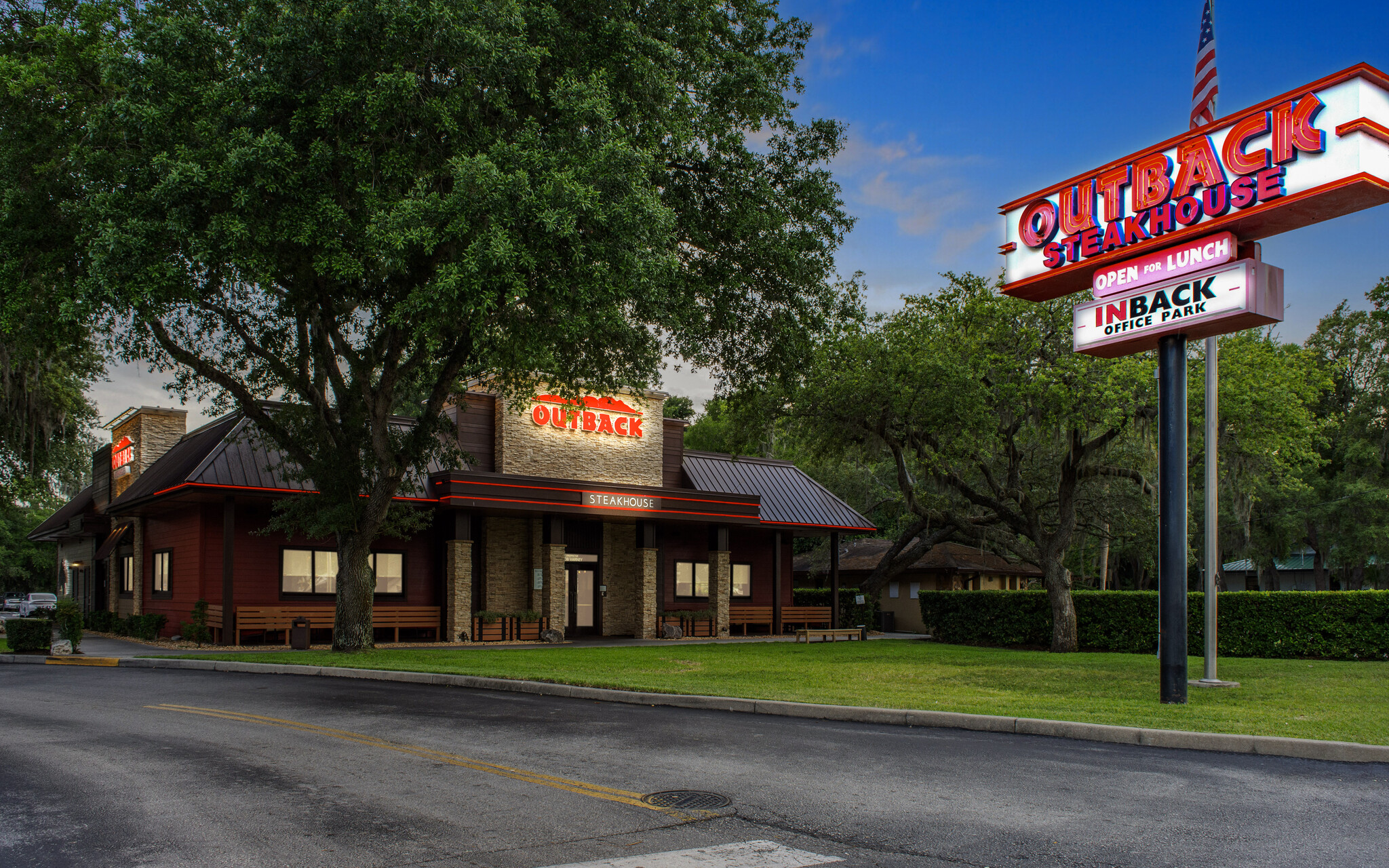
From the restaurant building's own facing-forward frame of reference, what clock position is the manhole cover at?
The manhole cover is roughly at 12 o'clock from the restaurant building.

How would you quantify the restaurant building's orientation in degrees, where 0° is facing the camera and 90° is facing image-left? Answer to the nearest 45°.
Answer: approximately 0°

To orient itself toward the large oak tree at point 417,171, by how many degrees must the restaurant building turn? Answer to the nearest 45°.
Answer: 0° — it already faces it
